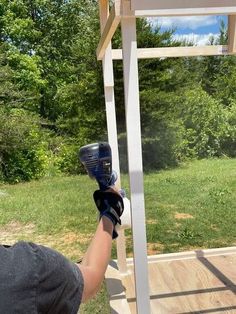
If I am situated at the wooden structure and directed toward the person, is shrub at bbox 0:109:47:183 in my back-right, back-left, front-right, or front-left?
back-right

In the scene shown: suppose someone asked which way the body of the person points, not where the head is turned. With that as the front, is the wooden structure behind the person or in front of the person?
in front

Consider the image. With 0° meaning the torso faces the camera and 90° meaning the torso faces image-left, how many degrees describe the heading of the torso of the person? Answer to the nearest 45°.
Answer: approximately 180°

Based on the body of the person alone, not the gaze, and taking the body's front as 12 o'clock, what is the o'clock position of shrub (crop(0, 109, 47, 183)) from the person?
The shrub is roughly at 12 o'clock from the person.

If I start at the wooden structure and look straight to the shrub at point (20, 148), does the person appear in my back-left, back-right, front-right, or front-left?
back-left
